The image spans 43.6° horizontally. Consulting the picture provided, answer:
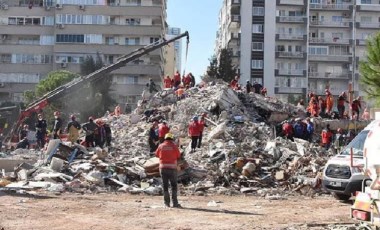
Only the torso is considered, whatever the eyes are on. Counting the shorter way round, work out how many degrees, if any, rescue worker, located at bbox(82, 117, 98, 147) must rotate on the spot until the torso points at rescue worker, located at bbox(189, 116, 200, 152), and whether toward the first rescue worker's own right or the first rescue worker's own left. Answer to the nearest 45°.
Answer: approximately 135° to the first rescue worker's own right

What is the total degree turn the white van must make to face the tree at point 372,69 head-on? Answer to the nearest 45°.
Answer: approximately 135° to its right

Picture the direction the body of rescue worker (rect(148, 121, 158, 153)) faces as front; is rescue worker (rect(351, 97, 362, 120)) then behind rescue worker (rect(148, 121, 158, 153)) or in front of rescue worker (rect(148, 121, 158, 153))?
in front

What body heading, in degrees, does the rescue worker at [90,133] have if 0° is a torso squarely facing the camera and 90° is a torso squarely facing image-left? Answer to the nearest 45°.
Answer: approximately 180°

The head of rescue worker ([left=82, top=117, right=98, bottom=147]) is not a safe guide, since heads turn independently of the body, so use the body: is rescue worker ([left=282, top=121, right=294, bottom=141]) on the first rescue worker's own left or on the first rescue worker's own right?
on the first rescue worker's own right

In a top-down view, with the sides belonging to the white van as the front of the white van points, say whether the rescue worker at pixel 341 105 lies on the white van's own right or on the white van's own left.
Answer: on the white van's own right
